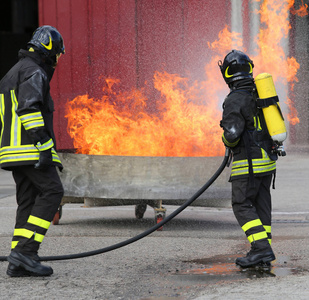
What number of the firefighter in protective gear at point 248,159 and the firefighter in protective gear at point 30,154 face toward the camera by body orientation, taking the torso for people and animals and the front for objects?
0

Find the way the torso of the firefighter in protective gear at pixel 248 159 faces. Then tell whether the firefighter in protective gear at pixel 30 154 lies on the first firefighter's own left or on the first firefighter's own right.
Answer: on the first firefighter's own left

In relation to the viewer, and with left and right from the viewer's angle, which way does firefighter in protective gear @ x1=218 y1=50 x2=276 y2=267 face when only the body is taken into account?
facing away from the viewer and to the left of the viewer

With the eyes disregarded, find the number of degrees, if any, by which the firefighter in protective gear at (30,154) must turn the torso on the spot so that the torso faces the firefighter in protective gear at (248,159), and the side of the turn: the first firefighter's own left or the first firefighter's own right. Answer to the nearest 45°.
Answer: approximately 45° to the first firefighter's own right

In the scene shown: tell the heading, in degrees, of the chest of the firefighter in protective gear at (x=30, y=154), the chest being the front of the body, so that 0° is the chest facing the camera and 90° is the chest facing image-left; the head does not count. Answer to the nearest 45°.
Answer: approximately 225°
